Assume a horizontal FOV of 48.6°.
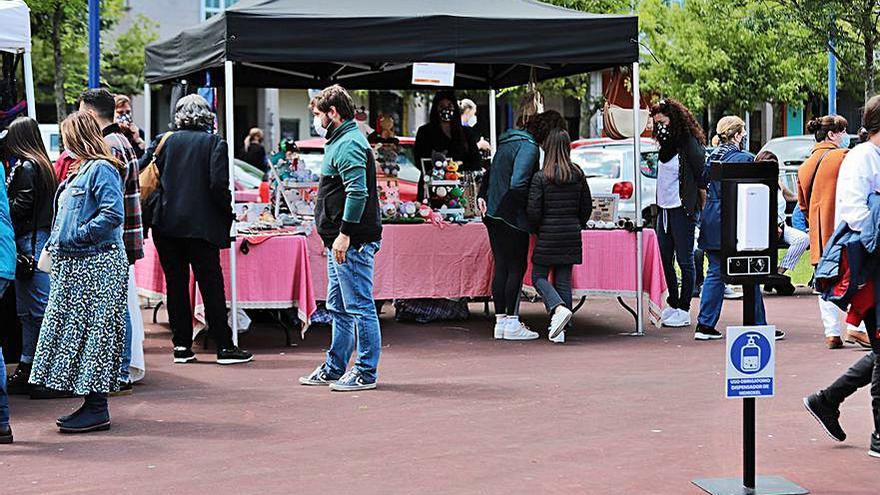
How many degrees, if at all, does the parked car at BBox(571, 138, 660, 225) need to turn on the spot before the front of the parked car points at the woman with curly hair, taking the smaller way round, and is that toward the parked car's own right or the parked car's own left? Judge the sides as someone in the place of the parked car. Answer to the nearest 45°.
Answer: approximately 135° to the parked car's own right

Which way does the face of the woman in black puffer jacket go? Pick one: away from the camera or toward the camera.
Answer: away from the camera

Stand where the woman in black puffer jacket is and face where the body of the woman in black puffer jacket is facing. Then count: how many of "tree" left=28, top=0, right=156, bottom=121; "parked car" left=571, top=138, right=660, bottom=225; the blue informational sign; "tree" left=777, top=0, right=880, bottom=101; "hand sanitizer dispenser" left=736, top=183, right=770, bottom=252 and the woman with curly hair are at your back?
2

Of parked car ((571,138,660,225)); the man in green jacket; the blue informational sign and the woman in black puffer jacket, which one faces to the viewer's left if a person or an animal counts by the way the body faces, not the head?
the man in green jacket

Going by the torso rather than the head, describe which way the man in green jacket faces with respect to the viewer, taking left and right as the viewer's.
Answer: facing to the left of the viewer

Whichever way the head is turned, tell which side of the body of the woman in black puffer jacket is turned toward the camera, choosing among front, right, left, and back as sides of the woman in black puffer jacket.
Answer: back

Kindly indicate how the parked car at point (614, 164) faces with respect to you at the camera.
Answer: facing away from the viewer and to the right of the viewer

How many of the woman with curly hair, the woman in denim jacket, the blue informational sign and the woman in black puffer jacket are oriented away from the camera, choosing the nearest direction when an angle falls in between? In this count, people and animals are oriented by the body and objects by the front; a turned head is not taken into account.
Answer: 1

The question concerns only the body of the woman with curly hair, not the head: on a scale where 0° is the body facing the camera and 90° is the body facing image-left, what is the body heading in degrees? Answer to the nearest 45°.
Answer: approximately 45°
